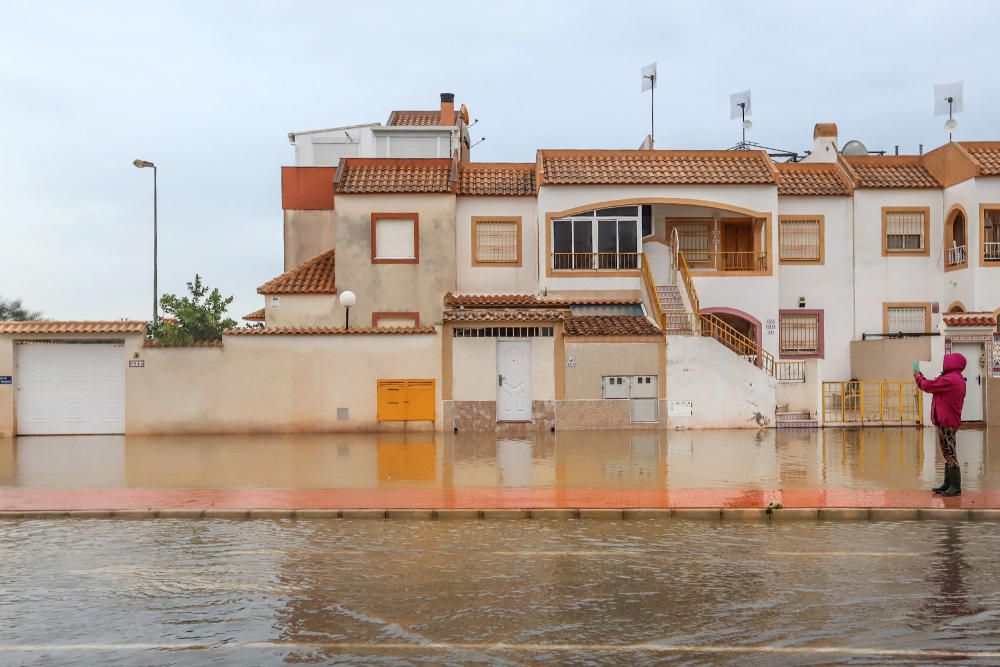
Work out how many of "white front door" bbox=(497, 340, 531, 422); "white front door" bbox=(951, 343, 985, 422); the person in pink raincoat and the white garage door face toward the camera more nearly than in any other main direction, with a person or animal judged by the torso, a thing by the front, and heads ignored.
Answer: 3

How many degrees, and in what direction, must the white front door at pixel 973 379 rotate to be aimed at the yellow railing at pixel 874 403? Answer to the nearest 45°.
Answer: approximately 90° to its right

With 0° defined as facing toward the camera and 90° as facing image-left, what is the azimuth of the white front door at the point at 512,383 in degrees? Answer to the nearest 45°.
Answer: approximately 0°

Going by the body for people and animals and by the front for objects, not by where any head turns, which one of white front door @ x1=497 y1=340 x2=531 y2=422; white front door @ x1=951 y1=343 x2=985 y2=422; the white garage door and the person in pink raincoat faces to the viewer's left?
the person in pink raincoat

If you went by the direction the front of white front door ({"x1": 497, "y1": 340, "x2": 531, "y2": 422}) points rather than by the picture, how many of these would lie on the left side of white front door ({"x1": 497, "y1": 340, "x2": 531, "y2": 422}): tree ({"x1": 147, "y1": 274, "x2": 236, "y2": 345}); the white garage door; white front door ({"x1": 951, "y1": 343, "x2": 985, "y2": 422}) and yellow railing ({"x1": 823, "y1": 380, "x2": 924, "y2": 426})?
2

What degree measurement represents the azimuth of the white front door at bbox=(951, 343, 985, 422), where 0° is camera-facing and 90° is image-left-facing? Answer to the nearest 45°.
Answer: approximately 0°

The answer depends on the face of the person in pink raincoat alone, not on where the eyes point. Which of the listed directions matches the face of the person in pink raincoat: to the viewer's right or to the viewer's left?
to the viewer's left

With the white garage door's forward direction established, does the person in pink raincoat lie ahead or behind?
ahead

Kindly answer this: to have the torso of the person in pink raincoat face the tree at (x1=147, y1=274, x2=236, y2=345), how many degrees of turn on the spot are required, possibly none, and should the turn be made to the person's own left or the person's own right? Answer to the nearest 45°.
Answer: approximately 45° to the person's own right

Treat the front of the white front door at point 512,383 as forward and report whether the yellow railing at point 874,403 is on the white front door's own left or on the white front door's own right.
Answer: on the white front door's own left

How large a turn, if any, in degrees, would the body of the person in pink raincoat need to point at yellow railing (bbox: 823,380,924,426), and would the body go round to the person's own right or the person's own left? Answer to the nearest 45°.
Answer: approximately 90° to the person's own right

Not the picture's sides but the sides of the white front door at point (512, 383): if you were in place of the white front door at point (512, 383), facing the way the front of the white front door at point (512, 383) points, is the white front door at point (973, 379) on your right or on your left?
on your left

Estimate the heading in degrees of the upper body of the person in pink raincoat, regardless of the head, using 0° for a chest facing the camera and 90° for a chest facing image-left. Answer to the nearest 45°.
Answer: approximately 90°
